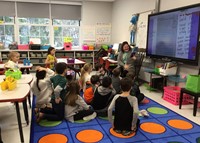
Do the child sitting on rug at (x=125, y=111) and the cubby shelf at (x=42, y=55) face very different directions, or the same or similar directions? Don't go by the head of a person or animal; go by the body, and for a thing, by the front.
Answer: very different directions

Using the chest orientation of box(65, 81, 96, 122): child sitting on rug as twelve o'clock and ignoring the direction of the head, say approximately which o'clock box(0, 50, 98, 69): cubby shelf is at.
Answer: The cubby shelf is roughly at 10 o'clock from the child sitting on rug.

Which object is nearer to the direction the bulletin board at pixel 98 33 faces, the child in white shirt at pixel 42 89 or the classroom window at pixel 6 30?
the child in white shirt

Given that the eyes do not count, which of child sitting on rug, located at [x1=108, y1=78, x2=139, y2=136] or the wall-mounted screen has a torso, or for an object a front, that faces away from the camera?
the child sitting on rug

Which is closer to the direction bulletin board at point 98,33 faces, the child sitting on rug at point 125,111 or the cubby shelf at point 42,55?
the child sitting on rug

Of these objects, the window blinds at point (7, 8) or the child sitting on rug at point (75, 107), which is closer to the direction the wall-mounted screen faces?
the child sitting on rug

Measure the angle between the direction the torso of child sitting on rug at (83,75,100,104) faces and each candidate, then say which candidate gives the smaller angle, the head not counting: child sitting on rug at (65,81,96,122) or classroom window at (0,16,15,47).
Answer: the classroom window

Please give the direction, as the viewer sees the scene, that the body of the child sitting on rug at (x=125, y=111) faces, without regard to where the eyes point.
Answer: away from the camera

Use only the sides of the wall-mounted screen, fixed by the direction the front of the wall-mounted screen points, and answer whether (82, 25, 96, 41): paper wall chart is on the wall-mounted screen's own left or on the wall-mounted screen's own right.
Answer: on the wall-mounted screen's own right

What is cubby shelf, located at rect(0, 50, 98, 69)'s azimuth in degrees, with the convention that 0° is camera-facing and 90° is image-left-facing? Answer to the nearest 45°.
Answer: approximately 0°
